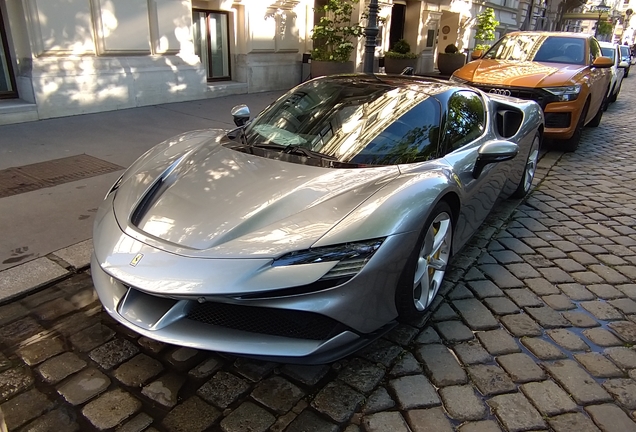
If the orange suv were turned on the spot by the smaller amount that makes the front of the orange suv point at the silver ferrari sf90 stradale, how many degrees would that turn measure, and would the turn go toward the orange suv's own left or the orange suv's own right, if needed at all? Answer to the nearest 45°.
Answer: approximately 45° to the orange suv's own left

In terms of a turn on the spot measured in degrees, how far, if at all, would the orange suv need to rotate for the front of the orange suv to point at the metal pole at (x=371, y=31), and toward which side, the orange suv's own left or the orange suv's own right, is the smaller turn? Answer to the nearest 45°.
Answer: approximately 45° to the orange suv's own right

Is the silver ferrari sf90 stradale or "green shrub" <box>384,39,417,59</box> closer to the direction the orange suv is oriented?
the silver ferrari sf90 stradale

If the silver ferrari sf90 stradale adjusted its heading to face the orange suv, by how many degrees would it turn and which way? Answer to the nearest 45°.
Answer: approximately 180°

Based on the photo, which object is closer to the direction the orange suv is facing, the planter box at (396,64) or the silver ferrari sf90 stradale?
the silver ferrari sf90 stradale

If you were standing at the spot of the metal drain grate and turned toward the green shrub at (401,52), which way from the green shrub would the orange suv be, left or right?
right

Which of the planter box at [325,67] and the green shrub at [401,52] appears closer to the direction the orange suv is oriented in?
the planter box

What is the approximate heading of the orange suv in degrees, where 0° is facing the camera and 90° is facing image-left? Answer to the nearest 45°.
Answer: approximately 45°

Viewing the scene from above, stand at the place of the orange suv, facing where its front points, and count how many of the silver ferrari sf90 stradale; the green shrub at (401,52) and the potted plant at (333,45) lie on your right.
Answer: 2

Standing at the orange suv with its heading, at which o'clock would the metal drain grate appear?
The metal drain grate is roughly at 12 o'clock from the orange suv.

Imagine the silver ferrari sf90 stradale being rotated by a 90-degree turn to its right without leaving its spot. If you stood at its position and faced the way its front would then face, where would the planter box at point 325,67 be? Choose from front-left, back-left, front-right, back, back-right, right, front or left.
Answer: front-right

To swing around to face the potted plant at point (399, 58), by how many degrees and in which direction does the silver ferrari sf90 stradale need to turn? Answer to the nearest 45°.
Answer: approximately 135° to its right

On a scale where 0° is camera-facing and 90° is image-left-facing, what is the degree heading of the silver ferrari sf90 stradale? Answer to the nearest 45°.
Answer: approximately 45°

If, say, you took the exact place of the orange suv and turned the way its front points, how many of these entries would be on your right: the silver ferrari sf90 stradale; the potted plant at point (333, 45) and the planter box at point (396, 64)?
2
